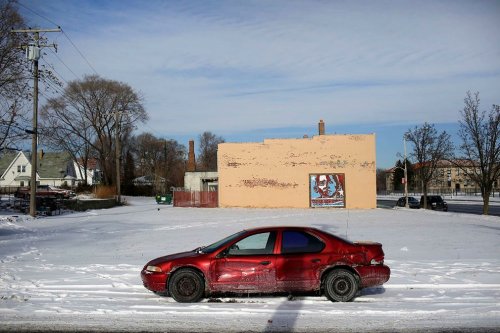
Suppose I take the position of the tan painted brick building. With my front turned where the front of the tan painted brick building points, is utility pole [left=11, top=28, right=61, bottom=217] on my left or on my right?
on my right

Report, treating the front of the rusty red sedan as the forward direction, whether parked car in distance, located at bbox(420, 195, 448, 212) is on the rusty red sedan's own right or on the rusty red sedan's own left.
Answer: on the rusty red sedan's own right

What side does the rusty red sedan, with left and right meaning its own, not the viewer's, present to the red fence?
right

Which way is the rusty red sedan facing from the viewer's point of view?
to the viewer's left

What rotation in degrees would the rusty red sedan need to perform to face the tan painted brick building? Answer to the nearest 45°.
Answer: approximately 90° to its right
